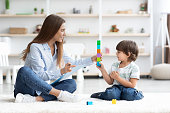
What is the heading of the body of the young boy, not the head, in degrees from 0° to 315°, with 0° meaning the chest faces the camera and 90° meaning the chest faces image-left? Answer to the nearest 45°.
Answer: approximately 45°

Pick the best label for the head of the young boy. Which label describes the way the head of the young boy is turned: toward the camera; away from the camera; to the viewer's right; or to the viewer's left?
to the viewer's left

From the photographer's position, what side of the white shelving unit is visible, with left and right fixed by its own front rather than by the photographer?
front

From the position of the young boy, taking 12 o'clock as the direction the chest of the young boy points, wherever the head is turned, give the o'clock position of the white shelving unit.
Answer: The white shelving unit is roughly at 4 o'clock from the young boy.

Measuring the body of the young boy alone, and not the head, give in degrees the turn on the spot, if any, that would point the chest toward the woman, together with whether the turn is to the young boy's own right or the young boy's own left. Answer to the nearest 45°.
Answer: approximately 45° to the young boy's own right

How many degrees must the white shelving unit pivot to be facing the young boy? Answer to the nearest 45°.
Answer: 0° — it already faces them
